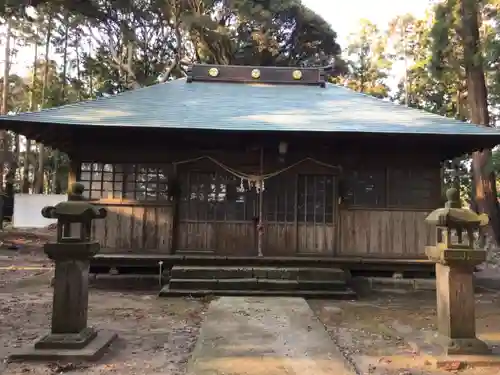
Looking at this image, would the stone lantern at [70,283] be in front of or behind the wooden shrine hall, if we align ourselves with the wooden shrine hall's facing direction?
in front

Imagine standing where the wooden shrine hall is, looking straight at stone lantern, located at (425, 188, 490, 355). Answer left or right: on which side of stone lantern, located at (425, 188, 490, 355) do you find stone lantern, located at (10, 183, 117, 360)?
right

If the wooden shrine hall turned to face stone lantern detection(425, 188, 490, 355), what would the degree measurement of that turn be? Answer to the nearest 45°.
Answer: approximately 45° to its left

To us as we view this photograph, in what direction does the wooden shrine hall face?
facing the viewer
